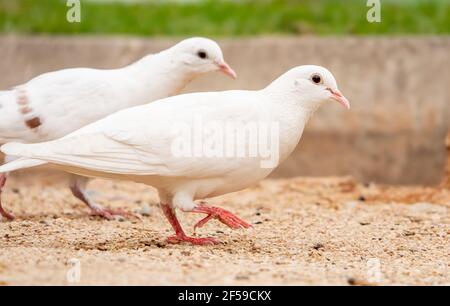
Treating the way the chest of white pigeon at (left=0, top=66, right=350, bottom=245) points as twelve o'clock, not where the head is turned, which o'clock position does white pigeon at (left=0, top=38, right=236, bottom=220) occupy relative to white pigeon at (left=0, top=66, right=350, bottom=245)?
white pigeon at (left=0, top=38, right=236, bottom=220) is roughly at 8 o'clock from white pigeon at (left=0, top=66, right=350, bottom=245).

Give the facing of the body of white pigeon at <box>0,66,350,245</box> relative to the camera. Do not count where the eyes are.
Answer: to the viewer's right

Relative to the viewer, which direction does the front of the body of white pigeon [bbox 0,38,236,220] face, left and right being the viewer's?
facing to the right of the viewer

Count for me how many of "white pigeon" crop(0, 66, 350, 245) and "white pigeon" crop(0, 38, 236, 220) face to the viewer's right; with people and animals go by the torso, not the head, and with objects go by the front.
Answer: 2
